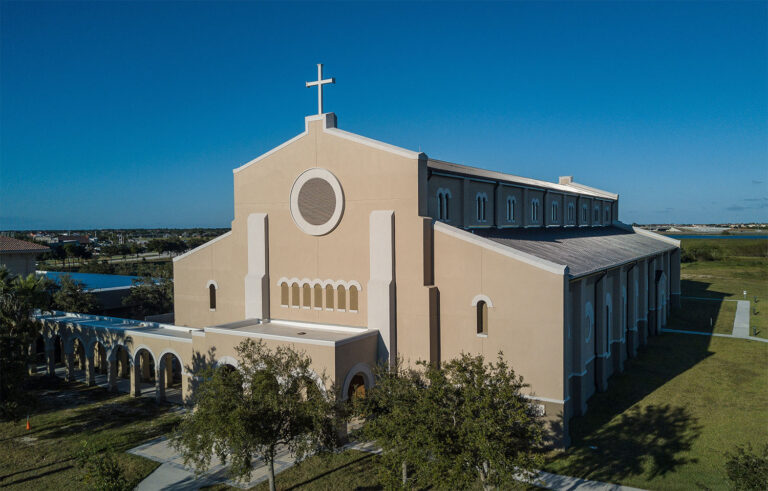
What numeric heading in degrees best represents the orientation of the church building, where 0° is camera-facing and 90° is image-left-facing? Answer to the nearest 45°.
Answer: approximately 45°

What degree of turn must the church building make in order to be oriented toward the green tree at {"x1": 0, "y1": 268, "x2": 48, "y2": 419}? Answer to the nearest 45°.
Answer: approximately 45° to its right

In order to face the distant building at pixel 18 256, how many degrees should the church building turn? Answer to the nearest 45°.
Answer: approximately 90° to its right

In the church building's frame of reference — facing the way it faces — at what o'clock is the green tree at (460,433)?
The green tree is roughly at 10 o'clock from the church building.

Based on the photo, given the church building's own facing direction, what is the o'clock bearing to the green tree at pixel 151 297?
The green tree is roughly at 3 o'clock from the church building.

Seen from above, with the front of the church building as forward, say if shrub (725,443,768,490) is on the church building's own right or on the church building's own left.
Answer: on the church building's own left
